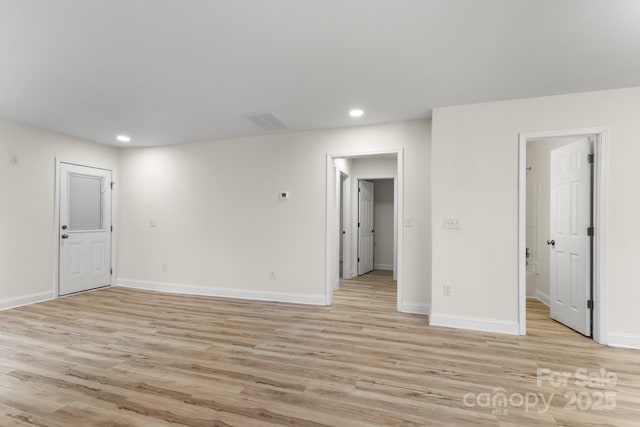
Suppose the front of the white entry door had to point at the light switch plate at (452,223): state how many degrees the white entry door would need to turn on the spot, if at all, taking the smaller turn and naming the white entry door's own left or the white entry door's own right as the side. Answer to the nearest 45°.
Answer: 0° — it already faces it

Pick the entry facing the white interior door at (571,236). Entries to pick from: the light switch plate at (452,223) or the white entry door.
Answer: the white entry door

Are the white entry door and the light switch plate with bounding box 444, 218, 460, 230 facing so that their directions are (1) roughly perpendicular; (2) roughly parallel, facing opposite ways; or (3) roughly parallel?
roughly perpendicular

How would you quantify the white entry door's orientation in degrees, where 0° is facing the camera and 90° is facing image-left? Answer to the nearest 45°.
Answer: approximately 315°

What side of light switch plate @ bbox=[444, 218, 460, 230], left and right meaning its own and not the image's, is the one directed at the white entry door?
right

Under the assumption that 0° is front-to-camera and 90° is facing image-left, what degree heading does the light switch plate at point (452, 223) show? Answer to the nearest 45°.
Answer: approximately 0°

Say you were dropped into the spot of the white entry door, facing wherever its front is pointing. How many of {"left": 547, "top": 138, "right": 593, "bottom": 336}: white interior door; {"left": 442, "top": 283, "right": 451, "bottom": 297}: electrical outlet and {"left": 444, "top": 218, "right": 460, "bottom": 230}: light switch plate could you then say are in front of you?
3
